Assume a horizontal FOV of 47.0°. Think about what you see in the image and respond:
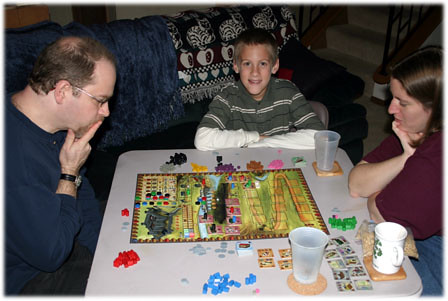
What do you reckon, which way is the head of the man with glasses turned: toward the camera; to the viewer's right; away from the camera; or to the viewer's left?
to the viewer's right

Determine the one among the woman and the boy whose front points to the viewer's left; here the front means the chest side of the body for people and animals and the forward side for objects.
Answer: the woman

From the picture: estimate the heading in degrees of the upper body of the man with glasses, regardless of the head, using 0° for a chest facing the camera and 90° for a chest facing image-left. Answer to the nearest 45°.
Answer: approximately 270°

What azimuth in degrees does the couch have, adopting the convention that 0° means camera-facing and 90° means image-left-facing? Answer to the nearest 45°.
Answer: approximately 0°

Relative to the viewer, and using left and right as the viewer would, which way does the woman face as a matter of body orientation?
facing to the left of the viewer

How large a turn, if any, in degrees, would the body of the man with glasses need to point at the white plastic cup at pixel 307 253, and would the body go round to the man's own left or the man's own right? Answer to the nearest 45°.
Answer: approximately 45° to the man's own right

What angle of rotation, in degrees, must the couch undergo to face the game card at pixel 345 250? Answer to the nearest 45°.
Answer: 0° — it already faces it
